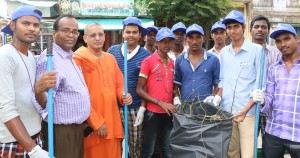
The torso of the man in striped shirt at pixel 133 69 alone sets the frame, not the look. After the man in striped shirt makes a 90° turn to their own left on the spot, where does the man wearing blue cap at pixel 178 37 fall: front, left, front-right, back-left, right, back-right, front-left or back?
front-left

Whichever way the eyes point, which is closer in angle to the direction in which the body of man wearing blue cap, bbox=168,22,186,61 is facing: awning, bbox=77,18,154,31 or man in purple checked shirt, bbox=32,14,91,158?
the man in purple checked shirt

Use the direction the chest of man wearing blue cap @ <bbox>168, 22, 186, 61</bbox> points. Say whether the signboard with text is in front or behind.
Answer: behind

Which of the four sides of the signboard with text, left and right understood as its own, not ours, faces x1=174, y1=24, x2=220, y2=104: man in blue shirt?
front

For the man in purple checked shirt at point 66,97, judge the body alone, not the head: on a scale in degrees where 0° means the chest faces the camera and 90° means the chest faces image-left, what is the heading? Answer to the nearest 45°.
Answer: approximately 315°

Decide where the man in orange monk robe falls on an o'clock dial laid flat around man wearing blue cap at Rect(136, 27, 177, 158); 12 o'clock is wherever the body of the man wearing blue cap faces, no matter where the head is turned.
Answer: The man in orange monk robe is roughly at 3 o'clock from the man wearing blue cap.

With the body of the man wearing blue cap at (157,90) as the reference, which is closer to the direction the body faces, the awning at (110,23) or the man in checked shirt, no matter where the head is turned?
the man in checked shirt
